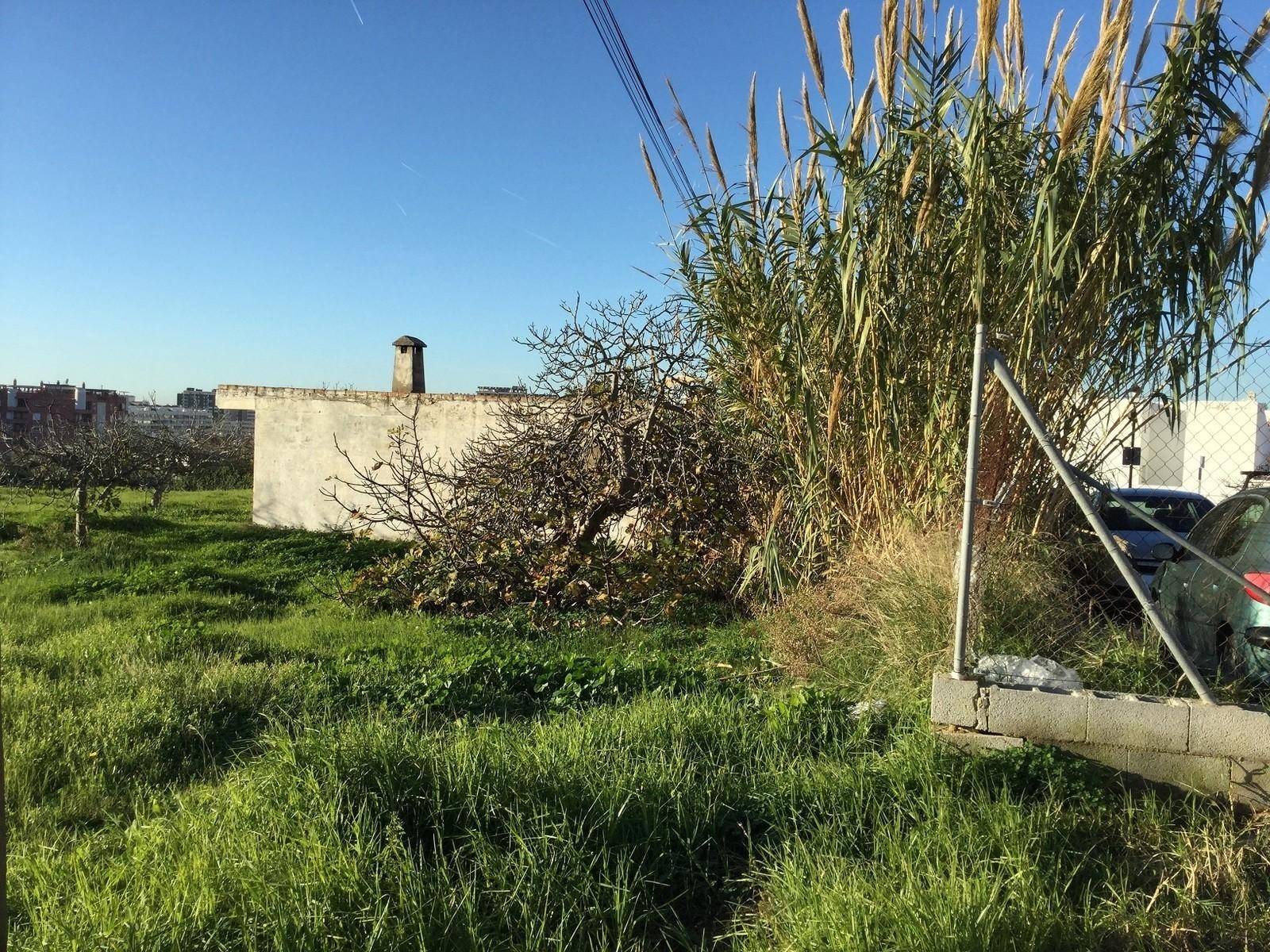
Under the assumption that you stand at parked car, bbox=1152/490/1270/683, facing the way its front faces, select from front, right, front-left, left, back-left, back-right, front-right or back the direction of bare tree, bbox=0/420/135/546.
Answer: front-left

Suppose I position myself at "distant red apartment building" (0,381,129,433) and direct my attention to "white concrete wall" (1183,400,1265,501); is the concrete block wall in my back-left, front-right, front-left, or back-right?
front-right

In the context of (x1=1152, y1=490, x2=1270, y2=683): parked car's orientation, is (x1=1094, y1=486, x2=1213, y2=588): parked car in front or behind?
in front

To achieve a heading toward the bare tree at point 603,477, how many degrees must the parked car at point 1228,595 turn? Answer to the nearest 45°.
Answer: approximately 45° to its left

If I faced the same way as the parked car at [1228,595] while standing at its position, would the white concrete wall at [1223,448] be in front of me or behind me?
in front

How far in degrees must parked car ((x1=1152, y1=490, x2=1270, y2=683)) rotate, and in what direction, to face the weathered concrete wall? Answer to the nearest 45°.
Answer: approximately 45° to its left

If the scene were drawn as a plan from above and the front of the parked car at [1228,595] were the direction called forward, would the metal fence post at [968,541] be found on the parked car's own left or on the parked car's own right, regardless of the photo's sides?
on the parked car's own left

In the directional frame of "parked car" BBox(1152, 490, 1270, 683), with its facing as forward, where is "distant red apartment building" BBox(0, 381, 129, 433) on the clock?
The distant red apartment building is roughly at 11 o'clock from the parked car.

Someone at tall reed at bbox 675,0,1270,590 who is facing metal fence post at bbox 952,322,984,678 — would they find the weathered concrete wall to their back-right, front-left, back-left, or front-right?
back-right

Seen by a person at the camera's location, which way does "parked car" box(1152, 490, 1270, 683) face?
facing away from the viewer and to the left of the viewer

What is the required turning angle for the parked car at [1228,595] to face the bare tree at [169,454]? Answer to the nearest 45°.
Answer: approximately 45° to its left

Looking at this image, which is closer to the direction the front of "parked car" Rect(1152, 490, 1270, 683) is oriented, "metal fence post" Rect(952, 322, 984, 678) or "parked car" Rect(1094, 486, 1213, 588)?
the parked car

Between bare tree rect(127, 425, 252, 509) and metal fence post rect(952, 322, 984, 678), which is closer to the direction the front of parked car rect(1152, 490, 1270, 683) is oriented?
the bare tree
